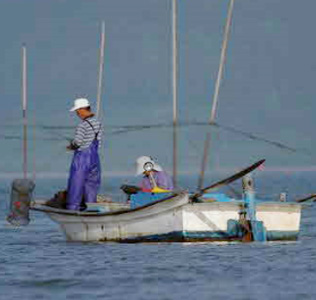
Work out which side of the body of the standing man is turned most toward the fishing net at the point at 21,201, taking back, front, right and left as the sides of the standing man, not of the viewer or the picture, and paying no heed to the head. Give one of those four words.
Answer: front

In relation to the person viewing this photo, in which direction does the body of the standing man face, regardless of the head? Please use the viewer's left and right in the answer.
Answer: facing away from the viewer and to the left of the viewer
